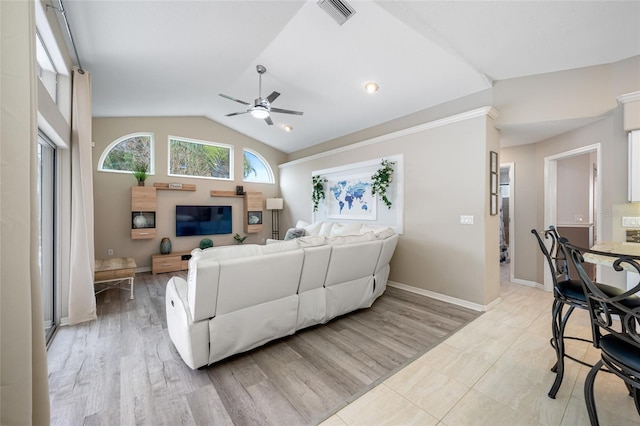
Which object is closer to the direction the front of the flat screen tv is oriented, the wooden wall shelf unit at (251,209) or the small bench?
the small bench

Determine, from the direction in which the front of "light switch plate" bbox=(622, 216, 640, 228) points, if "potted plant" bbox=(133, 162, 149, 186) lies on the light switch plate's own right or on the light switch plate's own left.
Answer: on the light switch plate's own right

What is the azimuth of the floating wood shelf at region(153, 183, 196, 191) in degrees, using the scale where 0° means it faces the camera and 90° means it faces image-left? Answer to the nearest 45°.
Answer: approximately 0°

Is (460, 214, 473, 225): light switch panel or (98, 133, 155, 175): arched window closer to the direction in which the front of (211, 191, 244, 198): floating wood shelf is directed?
the light switch panel

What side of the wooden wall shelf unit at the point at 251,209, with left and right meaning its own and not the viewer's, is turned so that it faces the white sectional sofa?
front

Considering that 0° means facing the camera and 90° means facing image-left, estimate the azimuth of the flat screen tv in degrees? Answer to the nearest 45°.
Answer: approximately 0°

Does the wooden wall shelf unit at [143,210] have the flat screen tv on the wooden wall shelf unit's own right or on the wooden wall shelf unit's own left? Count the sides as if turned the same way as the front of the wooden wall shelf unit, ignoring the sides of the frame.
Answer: on the wooden wall shelf unit's own left

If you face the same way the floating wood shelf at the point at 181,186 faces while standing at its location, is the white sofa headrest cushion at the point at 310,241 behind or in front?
in front

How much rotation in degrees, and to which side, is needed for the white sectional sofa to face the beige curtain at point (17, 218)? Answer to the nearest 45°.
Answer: approximately 90° to its left

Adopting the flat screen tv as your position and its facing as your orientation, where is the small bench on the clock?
The small bench is roughly at 1 o'clock from the flat screen tv.
